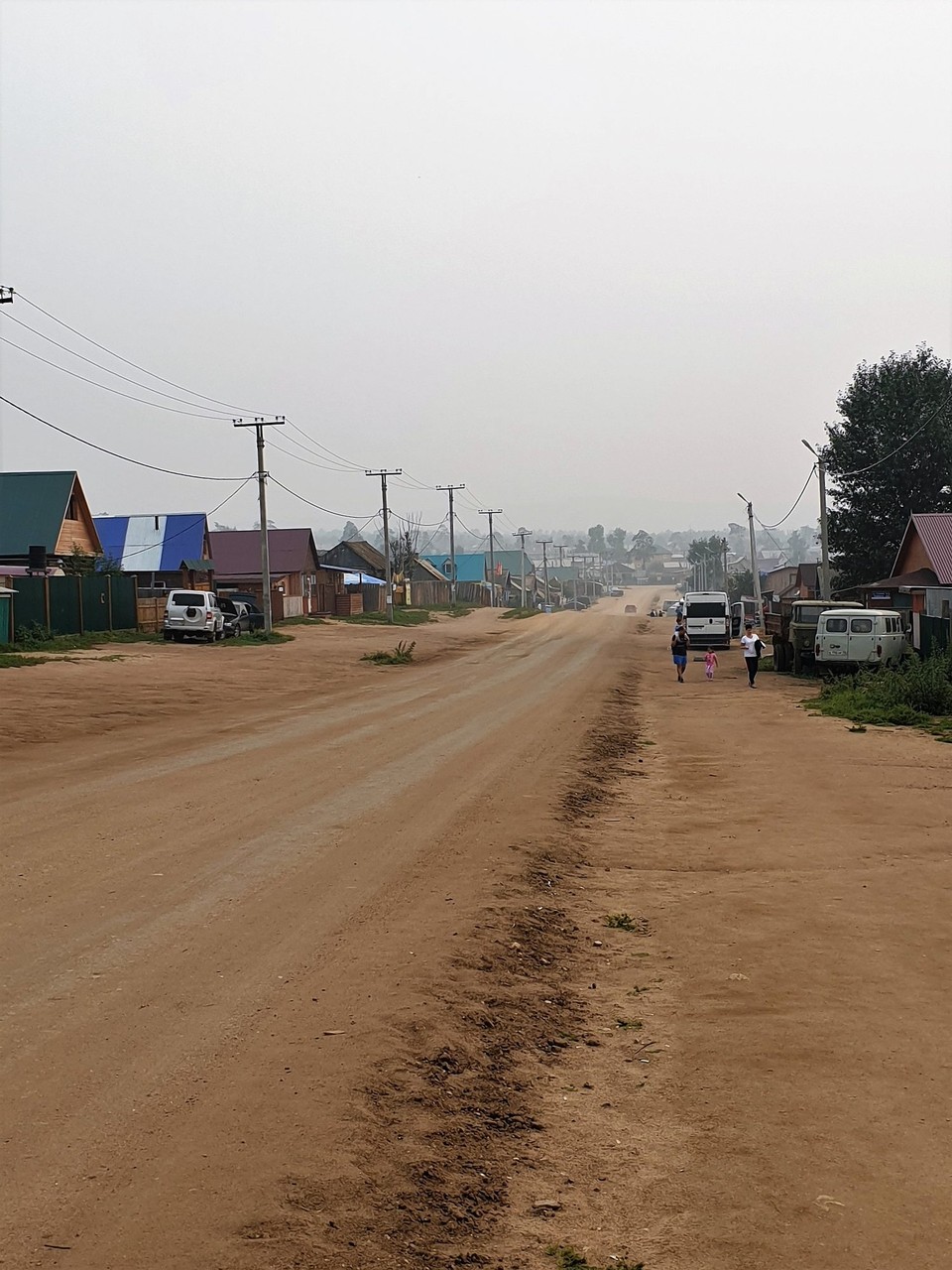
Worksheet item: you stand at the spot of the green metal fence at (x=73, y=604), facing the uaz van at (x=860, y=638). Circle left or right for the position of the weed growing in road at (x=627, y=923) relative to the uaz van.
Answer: right

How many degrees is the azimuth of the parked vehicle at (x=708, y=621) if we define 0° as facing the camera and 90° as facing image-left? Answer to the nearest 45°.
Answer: approximately 180°

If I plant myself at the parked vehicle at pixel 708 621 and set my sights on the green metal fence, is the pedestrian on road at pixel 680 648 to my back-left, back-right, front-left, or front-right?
front-left

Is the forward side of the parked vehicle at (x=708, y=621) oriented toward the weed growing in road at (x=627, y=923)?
no

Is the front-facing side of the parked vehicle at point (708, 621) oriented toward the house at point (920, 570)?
no

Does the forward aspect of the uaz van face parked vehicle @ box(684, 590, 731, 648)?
no

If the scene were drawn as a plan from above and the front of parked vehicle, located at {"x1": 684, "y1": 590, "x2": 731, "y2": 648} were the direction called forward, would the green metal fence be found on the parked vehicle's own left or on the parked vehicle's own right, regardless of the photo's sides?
on the parked vehicle's own left
